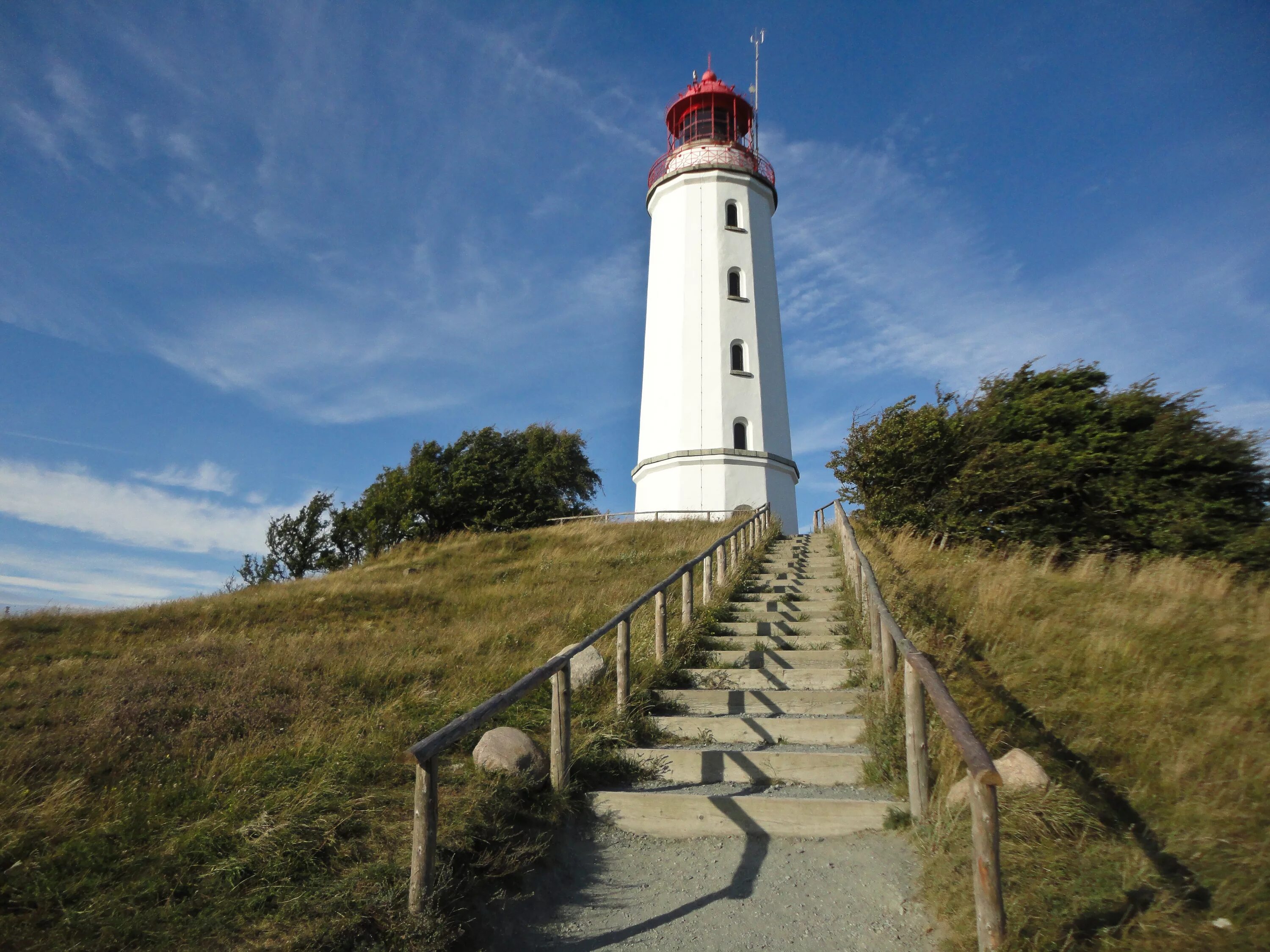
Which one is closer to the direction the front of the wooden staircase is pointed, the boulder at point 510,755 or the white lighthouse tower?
the boulder

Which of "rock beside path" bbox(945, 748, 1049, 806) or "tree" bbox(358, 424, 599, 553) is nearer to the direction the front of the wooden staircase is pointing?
the rock beside path

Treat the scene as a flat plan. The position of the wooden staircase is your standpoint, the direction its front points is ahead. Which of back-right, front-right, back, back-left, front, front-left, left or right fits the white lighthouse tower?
back

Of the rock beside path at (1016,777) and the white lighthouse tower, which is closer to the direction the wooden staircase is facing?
the rock beside path

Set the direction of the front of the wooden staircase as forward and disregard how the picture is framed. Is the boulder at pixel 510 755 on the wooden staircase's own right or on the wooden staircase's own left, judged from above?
on the wooden staircase's own right

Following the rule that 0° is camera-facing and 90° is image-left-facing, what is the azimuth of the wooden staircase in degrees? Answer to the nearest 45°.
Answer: approximately 0°

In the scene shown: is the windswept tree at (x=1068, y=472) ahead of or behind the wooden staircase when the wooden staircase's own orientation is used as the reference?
behind
